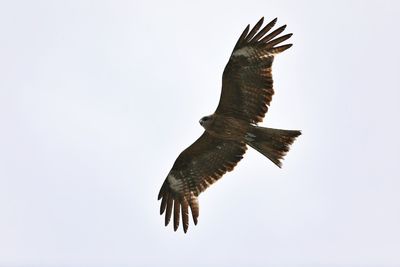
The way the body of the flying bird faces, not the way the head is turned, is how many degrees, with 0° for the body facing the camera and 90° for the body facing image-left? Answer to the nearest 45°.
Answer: approximately 90°
